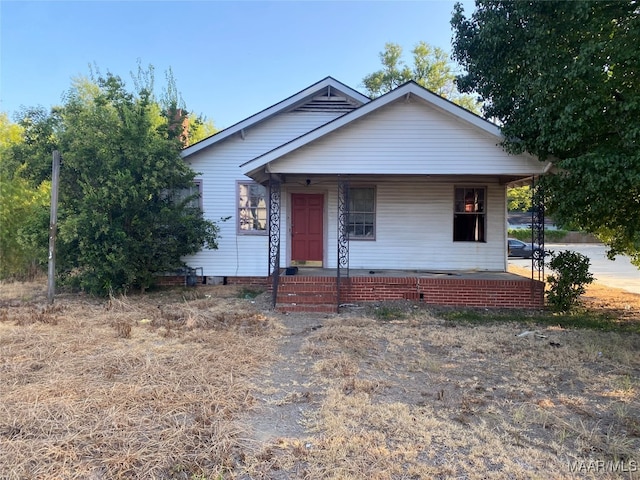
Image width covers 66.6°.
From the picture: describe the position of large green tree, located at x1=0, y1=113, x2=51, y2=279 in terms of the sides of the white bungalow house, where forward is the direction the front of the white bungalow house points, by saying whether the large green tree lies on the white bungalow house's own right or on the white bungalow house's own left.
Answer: on the white bungalow house's own right

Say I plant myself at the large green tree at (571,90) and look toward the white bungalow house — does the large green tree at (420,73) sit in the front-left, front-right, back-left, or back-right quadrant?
front-right

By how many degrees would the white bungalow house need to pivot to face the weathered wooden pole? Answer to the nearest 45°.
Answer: approximately 45° to its right

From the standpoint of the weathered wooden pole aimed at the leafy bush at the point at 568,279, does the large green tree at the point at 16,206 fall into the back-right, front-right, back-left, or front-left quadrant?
back-left

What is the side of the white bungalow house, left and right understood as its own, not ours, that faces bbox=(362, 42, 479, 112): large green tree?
back

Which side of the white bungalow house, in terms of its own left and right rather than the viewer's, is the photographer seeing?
front

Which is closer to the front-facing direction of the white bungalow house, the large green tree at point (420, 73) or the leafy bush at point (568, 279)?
the leafy bush

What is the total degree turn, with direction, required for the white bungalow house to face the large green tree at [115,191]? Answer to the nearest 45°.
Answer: approximately 90° to its right

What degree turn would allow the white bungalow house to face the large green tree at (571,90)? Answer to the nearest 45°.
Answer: approximately 45° to its left
